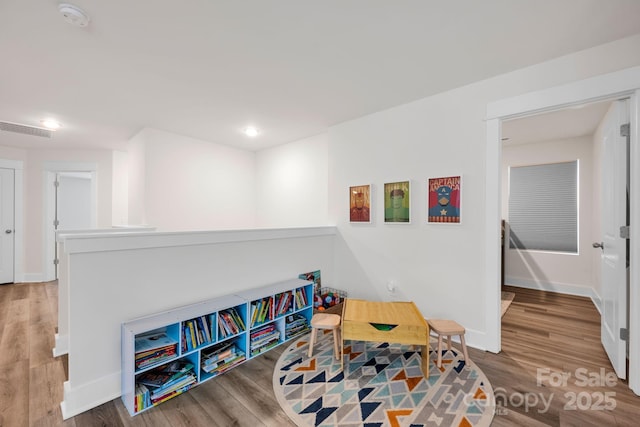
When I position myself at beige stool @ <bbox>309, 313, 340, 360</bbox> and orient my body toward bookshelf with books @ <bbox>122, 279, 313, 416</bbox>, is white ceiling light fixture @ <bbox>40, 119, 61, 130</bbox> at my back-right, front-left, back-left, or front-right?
front-right

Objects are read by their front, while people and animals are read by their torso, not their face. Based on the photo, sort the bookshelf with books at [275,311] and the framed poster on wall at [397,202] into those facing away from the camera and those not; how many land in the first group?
0

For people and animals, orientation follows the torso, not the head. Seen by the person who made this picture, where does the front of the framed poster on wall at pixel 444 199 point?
facing the viewer and to the left of the viewer

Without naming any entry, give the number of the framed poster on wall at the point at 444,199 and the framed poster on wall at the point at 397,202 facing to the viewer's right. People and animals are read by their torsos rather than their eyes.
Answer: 0

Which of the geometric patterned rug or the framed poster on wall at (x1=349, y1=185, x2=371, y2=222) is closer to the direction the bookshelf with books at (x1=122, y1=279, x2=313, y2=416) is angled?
the geometric patterned rug

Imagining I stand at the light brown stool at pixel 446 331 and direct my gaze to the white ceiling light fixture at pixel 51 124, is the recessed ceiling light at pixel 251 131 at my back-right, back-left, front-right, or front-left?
front-right

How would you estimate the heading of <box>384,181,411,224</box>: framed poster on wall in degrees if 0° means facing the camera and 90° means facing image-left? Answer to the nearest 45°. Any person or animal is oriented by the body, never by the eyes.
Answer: approximately 45°

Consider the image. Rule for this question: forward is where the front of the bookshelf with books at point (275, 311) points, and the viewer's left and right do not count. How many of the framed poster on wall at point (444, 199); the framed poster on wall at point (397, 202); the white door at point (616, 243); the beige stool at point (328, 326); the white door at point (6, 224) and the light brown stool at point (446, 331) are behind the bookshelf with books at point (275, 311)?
1

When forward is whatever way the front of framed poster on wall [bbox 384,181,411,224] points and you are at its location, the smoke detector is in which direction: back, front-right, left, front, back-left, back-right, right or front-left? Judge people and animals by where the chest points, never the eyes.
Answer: front

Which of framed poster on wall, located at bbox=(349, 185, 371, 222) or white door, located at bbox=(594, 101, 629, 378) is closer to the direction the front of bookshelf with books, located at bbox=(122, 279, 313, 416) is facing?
the white door

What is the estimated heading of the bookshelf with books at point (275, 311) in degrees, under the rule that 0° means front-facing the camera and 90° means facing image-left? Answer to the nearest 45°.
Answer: approximately 315°

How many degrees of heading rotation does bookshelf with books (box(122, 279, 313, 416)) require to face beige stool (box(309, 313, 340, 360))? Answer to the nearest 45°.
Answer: approximately 45° to its left

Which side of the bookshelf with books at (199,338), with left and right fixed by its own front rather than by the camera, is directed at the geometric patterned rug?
front

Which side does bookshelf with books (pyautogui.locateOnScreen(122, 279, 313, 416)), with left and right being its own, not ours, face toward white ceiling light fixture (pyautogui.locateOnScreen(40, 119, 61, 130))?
back
